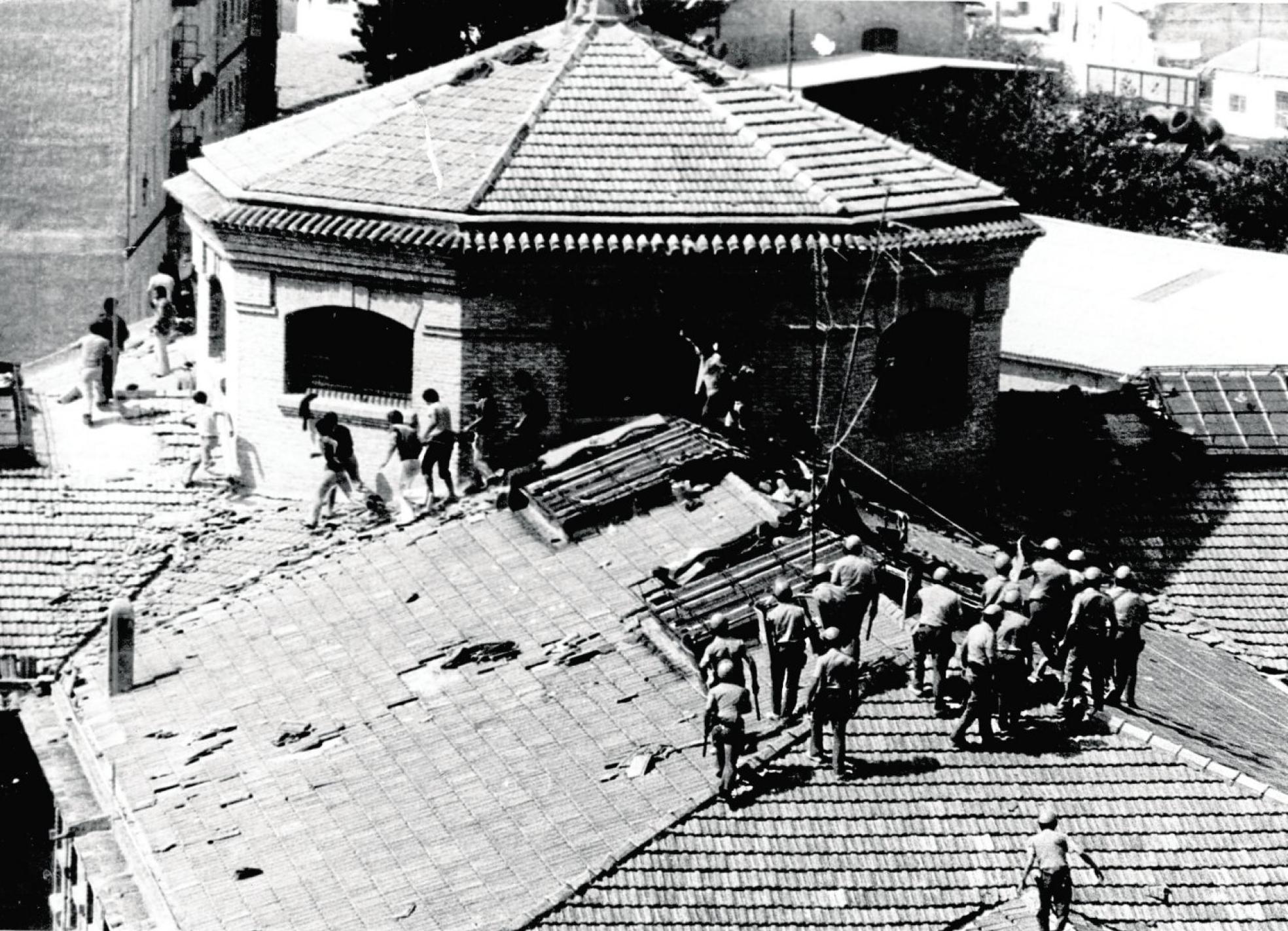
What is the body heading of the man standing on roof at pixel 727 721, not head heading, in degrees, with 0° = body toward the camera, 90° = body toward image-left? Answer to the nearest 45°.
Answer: approximately 180°

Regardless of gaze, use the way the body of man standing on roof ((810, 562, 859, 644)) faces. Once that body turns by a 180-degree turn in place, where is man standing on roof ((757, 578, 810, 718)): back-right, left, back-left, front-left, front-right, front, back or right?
right

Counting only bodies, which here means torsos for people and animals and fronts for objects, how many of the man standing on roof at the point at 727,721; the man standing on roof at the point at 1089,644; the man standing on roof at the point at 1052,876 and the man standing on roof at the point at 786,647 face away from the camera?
4

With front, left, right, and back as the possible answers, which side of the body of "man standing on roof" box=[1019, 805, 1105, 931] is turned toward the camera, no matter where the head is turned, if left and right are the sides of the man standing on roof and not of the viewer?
back

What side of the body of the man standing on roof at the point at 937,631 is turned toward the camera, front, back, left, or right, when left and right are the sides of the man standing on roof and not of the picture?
back

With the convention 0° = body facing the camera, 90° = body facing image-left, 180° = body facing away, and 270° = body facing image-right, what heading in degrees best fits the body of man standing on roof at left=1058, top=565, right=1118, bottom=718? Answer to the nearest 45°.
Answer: approximately 180°

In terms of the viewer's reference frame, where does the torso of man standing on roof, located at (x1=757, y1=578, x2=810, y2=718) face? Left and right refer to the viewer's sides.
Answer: facing away from the viewer

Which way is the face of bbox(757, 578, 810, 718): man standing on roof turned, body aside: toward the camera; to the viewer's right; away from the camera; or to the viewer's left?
away from the camera

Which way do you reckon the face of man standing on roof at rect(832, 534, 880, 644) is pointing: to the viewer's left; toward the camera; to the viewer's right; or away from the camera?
away from the camera

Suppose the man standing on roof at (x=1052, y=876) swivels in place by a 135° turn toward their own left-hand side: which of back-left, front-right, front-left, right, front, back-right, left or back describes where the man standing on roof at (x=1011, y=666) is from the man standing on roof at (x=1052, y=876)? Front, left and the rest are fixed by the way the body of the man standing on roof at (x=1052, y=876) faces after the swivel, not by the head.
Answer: back-right

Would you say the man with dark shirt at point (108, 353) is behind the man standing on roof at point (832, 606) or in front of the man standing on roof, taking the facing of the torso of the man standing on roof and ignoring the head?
in front

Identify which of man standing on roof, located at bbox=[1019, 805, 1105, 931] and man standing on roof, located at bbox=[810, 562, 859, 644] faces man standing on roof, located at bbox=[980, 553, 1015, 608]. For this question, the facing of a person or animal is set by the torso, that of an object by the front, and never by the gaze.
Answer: man standing on roof, located at bbox=[1019, 805, 1105, 931]

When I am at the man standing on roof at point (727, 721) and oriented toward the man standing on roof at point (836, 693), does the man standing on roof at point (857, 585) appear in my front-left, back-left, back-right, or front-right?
front-left

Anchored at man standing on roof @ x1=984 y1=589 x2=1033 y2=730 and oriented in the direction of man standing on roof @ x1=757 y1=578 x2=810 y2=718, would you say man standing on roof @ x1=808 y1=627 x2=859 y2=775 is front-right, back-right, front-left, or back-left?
front-left

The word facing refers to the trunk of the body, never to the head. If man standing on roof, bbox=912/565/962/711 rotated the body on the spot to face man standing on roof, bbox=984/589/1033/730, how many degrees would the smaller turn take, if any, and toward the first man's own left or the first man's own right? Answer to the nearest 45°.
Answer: approximately 90° to the first man's own right

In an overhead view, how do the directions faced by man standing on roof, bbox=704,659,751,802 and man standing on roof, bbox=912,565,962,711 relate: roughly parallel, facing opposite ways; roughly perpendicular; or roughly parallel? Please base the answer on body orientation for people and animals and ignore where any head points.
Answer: roughly parallel

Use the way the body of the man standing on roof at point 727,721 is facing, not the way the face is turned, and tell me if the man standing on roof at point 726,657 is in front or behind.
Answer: in front

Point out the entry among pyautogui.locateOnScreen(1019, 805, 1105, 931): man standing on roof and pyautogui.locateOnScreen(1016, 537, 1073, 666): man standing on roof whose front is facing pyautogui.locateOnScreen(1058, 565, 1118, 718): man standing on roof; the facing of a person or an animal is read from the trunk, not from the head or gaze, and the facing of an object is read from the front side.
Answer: pyautogui.locateOnScreen(1019, 805, 1105, 931): man standing on roof
